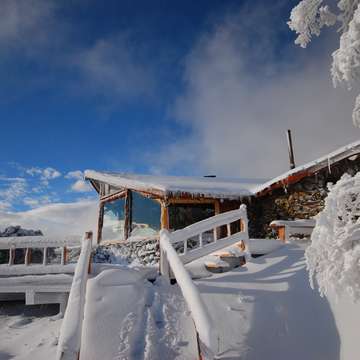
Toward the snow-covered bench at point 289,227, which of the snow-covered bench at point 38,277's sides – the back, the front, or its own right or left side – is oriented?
left

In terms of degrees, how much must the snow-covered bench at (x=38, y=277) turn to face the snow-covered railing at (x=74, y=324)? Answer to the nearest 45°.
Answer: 0° — it already faces it

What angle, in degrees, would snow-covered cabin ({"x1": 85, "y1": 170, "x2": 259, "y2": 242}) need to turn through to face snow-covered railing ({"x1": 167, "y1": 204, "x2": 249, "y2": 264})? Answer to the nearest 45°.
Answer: approximately 45° to its left

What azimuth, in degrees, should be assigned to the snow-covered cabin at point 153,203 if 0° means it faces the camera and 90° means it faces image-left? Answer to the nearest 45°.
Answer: approximately 45°

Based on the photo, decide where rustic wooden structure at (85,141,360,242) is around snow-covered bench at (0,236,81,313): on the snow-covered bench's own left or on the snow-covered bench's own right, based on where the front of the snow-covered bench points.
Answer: on the snow-covered bench's own left

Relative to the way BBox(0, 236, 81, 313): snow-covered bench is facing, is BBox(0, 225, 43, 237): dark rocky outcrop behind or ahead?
behind

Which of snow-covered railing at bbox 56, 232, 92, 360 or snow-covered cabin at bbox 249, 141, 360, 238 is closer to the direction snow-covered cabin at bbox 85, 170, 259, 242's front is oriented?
the snow-covered railing
